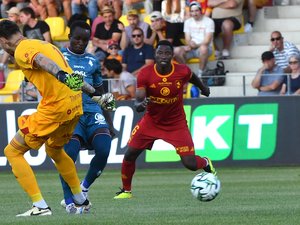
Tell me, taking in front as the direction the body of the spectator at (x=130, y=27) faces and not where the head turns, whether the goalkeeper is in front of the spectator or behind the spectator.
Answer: in front

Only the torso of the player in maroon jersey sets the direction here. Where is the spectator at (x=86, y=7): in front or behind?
behind

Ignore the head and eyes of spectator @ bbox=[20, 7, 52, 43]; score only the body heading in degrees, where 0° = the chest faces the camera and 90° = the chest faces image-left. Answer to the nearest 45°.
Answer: approximately 45°

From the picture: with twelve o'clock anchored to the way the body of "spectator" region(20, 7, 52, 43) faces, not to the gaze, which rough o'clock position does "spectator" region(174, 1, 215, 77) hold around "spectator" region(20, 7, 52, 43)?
"spectator" region(174, 1, 215, 77) is roughly at 8 o'clock from "spectator" region(20, 7, 52, 43).

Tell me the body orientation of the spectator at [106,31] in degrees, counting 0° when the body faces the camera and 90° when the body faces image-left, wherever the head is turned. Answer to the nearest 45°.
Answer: approximately 0°

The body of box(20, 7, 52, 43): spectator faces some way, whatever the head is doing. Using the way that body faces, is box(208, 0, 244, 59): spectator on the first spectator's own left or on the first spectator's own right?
on the first spectator's own left
